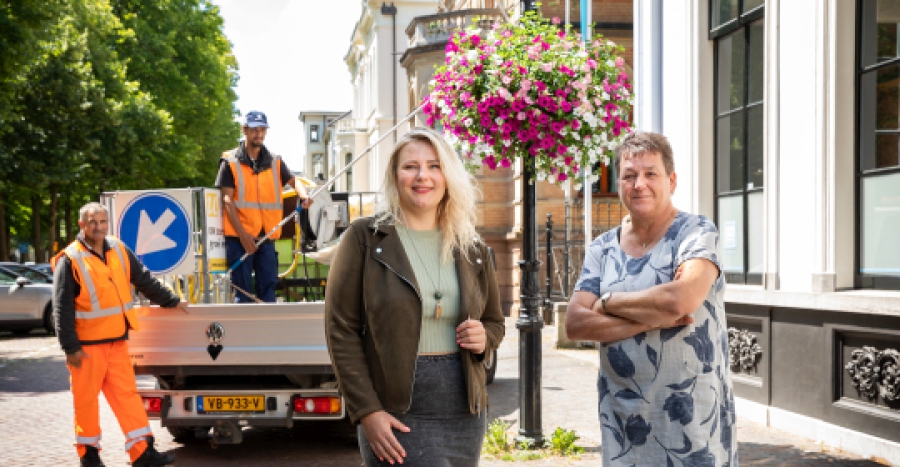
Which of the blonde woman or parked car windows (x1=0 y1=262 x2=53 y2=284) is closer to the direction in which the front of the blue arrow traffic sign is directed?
the blonde woman

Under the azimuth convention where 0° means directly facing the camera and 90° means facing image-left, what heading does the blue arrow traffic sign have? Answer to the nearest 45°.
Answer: approximately 0°

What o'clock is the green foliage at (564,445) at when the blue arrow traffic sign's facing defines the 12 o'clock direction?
The green foliage is roughly at 10 o'clock from the blue arrow traffic sign.

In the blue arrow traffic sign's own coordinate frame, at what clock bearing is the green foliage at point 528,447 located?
The green foliage is roughly at 10 o'clock from the blue arrow traffic sign.

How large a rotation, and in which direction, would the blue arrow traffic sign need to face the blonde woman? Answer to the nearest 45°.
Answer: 0° — it already faces them

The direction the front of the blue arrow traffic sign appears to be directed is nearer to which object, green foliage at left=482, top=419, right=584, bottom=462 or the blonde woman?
the blonde woman

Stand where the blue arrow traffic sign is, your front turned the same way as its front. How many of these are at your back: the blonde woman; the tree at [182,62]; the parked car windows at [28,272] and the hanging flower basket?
2

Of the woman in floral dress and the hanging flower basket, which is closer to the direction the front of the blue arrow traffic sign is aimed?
the woman in floral dress

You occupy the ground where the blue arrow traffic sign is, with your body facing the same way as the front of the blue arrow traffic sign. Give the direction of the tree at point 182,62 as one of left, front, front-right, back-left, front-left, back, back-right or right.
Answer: back
